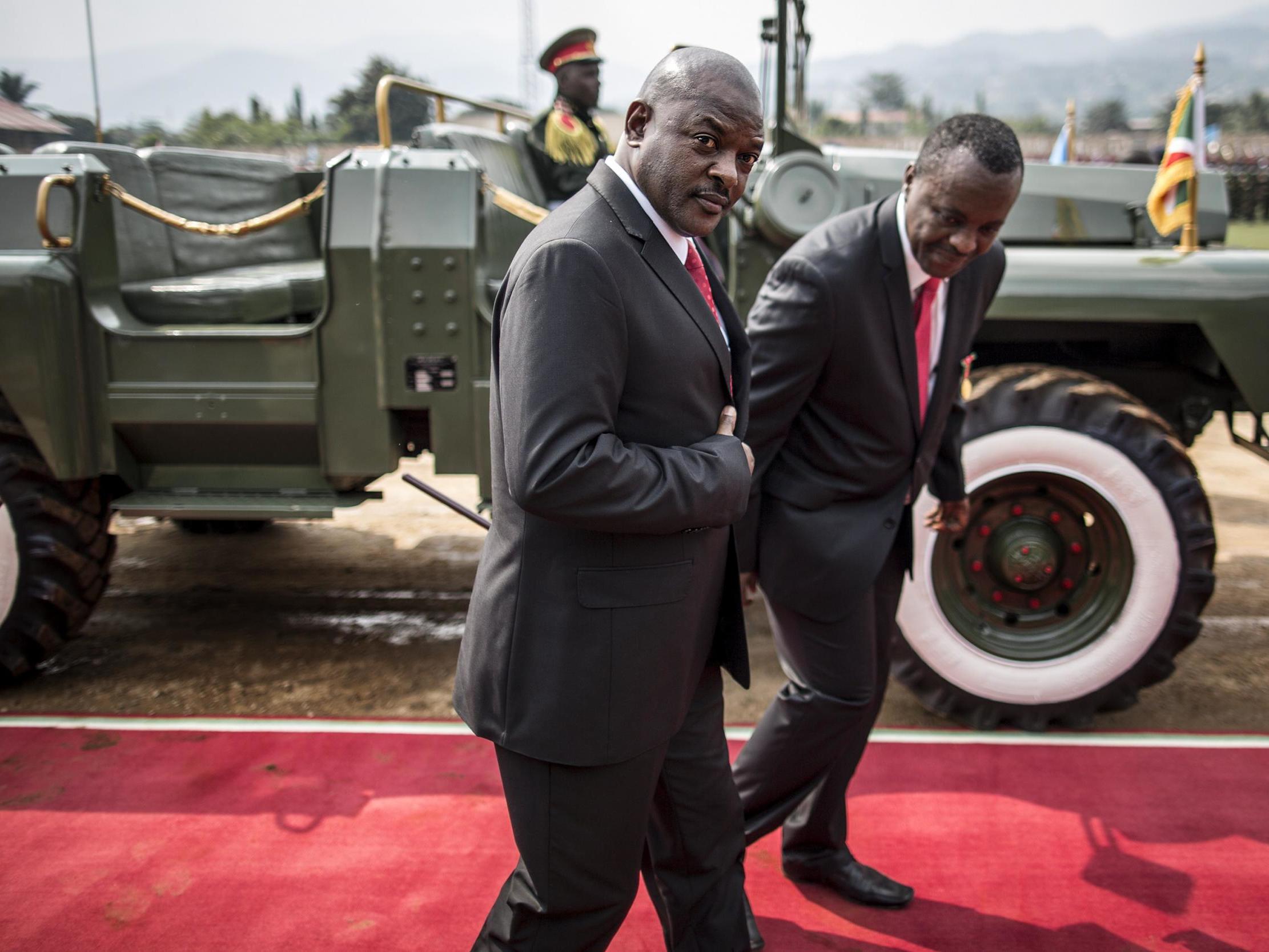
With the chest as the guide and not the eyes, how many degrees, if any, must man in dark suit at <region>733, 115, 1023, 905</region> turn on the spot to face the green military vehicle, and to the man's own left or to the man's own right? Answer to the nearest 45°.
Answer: approximately 180°

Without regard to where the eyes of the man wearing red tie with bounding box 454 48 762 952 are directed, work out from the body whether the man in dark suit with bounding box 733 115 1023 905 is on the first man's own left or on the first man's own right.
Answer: on the first man's own left

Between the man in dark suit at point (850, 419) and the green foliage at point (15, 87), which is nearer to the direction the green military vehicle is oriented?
the man in dark suit

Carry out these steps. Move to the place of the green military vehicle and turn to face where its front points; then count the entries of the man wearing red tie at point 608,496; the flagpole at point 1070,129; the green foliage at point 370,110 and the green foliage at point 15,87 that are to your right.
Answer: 1

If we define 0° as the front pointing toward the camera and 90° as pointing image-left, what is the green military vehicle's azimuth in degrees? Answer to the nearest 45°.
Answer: approximately 270°

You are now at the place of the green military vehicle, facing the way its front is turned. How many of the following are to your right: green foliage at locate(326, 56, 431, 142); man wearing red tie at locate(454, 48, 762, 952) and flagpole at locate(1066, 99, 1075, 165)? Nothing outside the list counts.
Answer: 1

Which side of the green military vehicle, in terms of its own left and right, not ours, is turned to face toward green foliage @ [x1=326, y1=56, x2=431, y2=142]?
left
